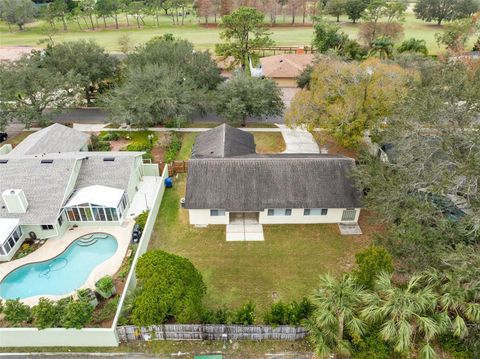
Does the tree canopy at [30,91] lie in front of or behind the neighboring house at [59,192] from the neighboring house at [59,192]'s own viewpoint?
in front

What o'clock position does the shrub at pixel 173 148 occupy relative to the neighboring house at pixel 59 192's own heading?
The shrub is roughly at 2 o'clock from the neighboring house.

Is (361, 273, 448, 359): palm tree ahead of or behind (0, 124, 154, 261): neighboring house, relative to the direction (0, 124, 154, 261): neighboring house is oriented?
behind

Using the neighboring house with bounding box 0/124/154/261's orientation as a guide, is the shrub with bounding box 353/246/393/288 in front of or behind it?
behind

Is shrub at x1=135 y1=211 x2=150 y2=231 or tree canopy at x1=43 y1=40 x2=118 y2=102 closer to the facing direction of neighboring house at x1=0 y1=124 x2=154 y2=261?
the tree canopy

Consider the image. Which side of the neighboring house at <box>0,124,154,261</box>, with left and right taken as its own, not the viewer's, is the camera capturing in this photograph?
back

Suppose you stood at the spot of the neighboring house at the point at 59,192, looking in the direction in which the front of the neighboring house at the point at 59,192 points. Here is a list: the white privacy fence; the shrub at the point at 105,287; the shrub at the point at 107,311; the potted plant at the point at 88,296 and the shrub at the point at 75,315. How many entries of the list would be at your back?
5

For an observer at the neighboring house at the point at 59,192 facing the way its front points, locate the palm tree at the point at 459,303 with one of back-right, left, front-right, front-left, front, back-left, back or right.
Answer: back-right

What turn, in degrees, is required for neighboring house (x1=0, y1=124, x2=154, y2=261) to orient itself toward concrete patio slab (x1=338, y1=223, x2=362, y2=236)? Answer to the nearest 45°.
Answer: approximately 135° to its right

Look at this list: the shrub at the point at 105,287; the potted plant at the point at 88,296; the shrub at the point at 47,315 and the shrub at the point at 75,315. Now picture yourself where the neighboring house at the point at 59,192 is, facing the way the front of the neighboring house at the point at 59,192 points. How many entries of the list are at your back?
4

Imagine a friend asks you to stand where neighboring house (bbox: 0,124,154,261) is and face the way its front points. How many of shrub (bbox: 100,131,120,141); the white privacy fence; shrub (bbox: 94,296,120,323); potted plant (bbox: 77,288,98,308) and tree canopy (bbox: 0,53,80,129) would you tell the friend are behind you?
3

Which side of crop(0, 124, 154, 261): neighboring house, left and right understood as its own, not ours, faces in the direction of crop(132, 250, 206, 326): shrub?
back

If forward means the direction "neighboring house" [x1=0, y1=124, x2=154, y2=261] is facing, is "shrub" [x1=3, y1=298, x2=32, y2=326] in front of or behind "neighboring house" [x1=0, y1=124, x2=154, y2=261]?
behind

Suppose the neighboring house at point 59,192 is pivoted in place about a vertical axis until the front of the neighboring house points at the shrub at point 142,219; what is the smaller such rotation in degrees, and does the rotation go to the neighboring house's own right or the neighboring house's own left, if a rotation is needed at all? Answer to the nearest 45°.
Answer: approximately 135° to the neighboring house's own right

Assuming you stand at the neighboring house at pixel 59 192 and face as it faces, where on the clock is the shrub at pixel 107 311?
The shrub is roughly at 6 o'clock from the neighboring house.

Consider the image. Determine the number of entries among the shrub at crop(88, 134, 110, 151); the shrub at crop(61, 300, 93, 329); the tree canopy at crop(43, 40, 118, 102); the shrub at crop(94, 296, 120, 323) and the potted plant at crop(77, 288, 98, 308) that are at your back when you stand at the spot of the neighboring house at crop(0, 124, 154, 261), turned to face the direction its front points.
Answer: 3

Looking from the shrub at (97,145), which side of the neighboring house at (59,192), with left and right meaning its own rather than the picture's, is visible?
front

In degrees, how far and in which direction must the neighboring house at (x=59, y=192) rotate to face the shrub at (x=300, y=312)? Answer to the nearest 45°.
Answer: approximately 135° to its right

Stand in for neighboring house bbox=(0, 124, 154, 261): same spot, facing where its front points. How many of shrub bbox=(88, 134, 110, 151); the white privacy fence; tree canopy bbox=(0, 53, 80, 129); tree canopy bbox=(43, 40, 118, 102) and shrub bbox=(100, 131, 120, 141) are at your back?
1
